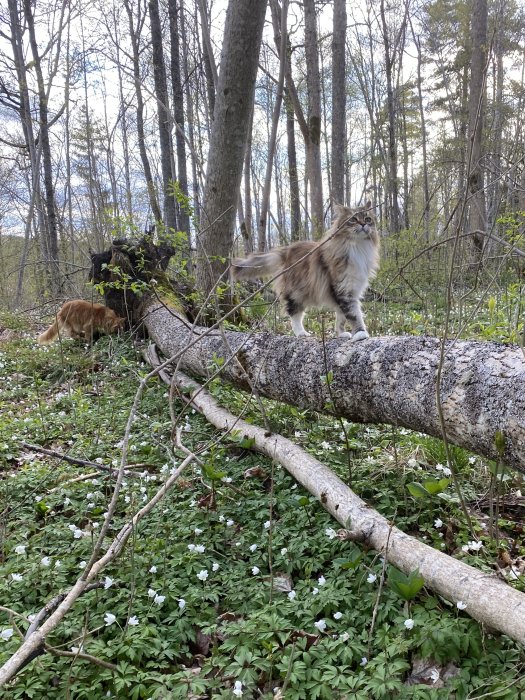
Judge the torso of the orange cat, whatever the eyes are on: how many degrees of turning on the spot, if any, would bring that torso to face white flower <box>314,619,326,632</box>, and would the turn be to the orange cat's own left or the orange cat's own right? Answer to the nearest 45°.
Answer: approximately 90° to the orange cat's own right

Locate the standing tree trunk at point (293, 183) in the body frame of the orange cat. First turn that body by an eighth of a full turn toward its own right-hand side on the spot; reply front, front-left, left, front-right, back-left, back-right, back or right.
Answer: left

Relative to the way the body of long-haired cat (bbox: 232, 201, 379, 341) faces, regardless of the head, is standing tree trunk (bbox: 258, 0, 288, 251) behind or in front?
behind

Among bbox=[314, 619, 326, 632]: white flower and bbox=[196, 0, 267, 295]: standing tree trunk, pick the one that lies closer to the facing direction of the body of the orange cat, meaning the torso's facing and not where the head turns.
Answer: the standing tree trunk

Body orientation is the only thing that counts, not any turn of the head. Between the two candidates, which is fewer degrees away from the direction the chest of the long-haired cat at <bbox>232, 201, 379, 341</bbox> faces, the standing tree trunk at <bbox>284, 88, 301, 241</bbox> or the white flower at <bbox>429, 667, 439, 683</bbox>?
the white flower

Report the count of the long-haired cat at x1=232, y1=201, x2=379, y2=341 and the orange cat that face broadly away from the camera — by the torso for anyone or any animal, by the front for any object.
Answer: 0

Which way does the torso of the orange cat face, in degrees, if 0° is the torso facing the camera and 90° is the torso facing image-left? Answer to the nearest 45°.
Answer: approximately 270°

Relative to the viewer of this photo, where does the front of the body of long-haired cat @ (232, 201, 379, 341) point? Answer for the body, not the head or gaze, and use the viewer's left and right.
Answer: facing the viewer and to the right of the viewer

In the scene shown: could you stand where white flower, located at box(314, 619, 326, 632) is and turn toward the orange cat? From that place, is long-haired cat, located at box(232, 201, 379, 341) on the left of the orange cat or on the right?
right
